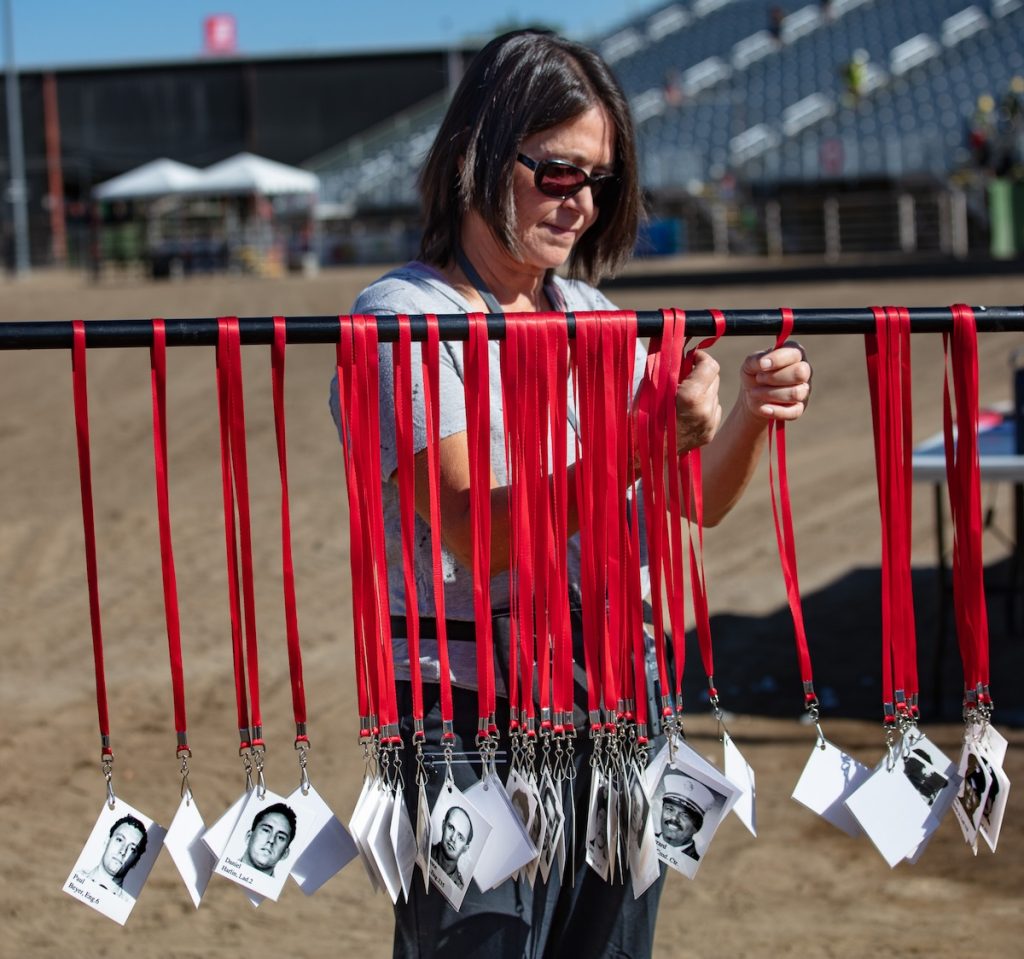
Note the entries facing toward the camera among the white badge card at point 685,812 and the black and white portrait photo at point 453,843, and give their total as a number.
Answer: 2

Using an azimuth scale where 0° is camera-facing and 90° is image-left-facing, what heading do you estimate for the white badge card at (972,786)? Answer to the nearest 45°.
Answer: approximately 45°

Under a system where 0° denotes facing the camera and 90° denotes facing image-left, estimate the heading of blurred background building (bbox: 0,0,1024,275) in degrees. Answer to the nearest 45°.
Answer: approximately 45°

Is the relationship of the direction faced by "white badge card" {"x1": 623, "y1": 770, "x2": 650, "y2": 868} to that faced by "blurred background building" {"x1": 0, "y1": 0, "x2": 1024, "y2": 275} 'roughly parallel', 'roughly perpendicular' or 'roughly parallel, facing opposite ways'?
roughly perpendicular

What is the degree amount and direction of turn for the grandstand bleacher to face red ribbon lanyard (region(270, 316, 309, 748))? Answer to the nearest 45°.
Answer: approximately 45° to its left

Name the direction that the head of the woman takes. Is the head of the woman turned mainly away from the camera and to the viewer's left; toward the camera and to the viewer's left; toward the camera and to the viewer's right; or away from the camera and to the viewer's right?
toward the camera and to the viewer's right
